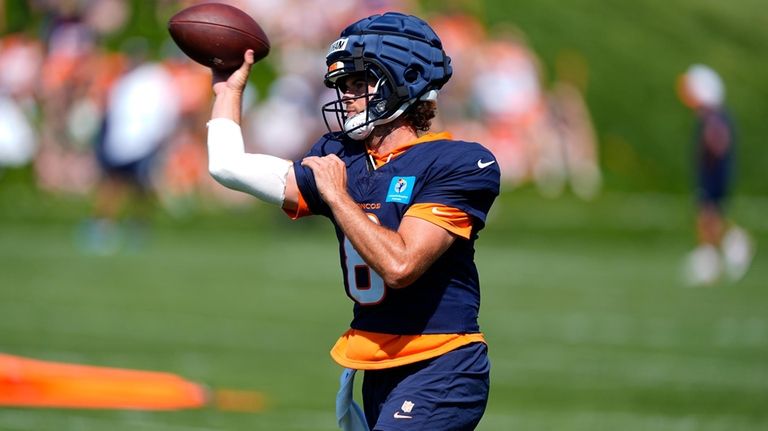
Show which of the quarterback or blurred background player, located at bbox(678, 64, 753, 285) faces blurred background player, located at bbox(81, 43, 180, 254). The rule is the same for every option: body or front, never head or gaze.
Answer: blurred background player, located at bbox(678, 64, 753, 285)

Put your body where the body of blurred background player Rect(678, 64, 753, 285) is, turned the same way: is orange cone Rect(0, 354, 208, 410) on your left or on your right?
on your left

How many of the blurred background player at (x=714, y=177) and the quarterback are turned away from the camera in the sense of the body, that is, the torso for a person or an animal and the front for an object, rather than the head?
0

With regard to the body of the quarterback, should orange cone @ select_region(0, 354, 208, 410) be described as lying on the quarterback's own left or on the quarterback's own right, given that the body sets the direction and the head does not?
on the quarterback's own right

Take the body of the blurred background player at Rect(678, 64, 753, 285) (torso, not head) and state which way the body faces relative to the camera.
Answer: to the viewer's left

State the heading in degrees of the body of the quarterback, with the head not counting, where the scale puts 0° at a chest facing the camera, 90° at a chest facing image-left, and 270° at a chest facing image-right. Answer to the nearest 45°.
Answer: approximately 45°

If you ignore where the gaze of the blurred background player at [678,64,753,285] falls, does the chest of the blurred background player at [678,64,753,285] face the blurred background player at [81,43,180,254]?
yes

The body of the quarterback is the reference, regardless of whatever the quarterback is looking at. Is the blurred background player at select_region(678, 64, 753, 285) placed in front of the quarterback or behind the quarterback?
behind
